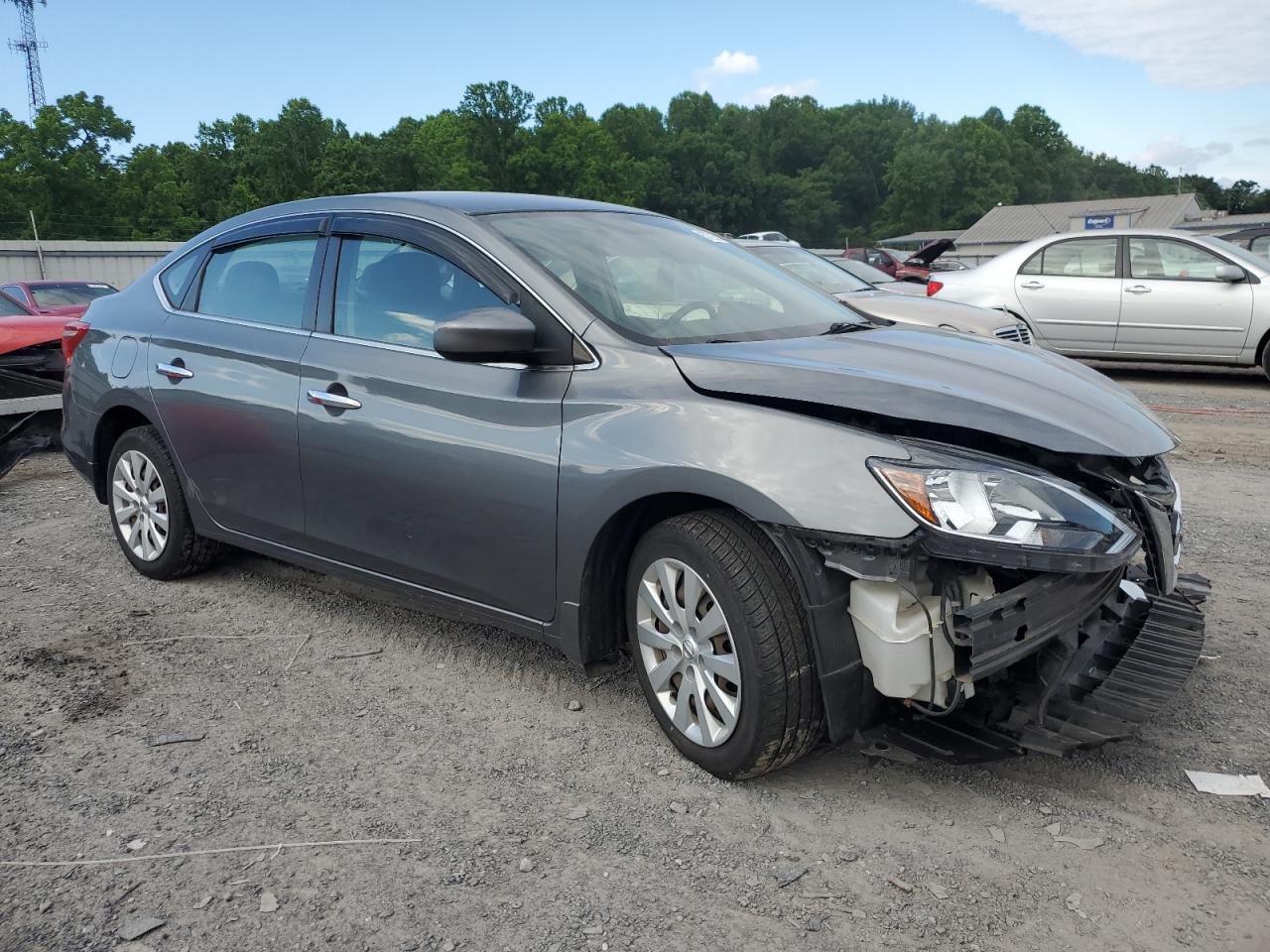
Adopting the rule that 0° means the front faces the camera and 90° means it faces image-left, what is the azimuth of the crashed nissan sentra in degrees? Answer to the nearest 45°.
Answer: approximately 315°

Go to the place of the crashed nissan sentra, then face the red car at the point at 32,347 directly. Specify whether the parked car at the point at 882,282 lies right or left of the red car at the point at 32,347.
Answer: right

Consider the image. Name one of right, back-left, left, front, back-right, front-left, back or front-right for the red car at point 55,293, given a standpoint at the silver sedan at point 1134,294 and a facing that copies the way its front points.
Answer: back

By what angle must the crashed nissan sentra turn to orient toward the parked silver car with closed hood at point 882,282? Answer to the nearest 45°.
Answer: approximately 135° to its left

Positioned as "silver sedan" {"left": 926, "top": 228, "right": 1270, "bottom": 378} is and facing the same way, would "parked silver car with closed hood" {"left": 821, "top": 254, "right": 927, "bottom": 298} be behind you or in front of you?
behind

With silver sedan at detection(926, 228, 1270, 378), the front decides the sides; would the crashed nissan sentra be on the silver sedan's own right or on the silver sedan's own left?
on the silver sedan's own right

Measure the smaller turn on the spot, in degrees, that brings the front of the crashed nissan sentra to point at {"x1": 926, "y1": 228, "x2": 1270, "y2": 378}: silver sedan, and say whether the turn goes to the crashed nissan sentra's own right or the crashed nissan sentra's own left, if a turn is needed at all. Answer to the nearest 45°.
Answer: approximately 90° to the crashed nissan sentra's own left

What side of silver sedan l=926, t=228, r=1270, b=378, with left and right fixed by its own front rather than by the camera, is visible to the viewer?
right

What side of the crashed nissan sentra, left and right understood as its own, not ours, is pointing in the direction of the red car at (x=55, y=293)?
back

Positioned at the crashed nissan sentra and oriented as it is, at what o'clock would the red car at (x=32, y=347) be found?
The red car is roughly at 6 o'clock from the crashed nissan sentra.
